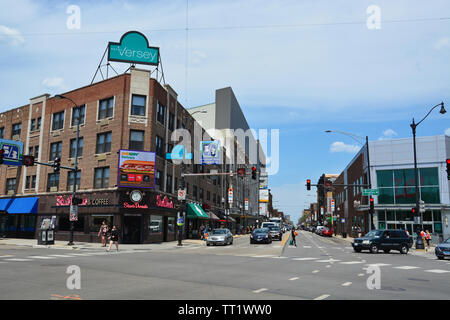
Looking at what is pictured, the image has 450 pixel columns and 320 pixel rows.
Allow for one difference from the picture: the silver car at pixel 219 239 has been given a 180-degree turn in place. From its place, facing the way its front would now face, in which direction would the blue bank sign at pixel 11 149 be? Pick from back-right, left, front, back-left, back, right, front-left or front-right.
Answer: back-left

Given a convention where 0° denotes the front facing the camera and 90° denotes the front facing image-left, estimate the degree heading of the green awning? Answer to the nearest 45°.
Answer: approximately 315°

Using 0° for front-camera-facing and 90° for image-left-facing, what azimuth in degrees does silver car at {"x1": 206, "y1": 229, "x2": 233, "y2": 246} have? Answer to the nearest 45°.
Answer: approximately 45°

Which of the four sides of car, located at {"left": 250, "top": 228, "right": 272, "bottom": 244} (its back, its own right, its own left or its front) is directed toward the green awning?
right

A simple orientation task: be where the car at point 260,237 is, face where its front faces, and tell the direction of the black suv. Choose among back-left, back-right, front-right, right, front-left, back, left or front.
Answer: left

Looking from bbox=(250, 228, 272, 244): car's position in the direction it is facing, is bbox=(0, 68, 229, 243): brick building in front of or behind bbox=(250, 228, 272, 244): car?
in front

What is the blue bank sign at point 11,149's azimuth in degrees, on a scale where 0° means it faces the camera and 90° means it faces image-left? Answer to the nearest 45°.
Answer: approximately 0°

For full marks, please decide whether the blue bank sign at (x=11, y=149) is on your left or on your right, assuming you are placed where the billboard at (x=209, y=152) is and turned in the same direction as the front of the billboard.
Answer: on your right
